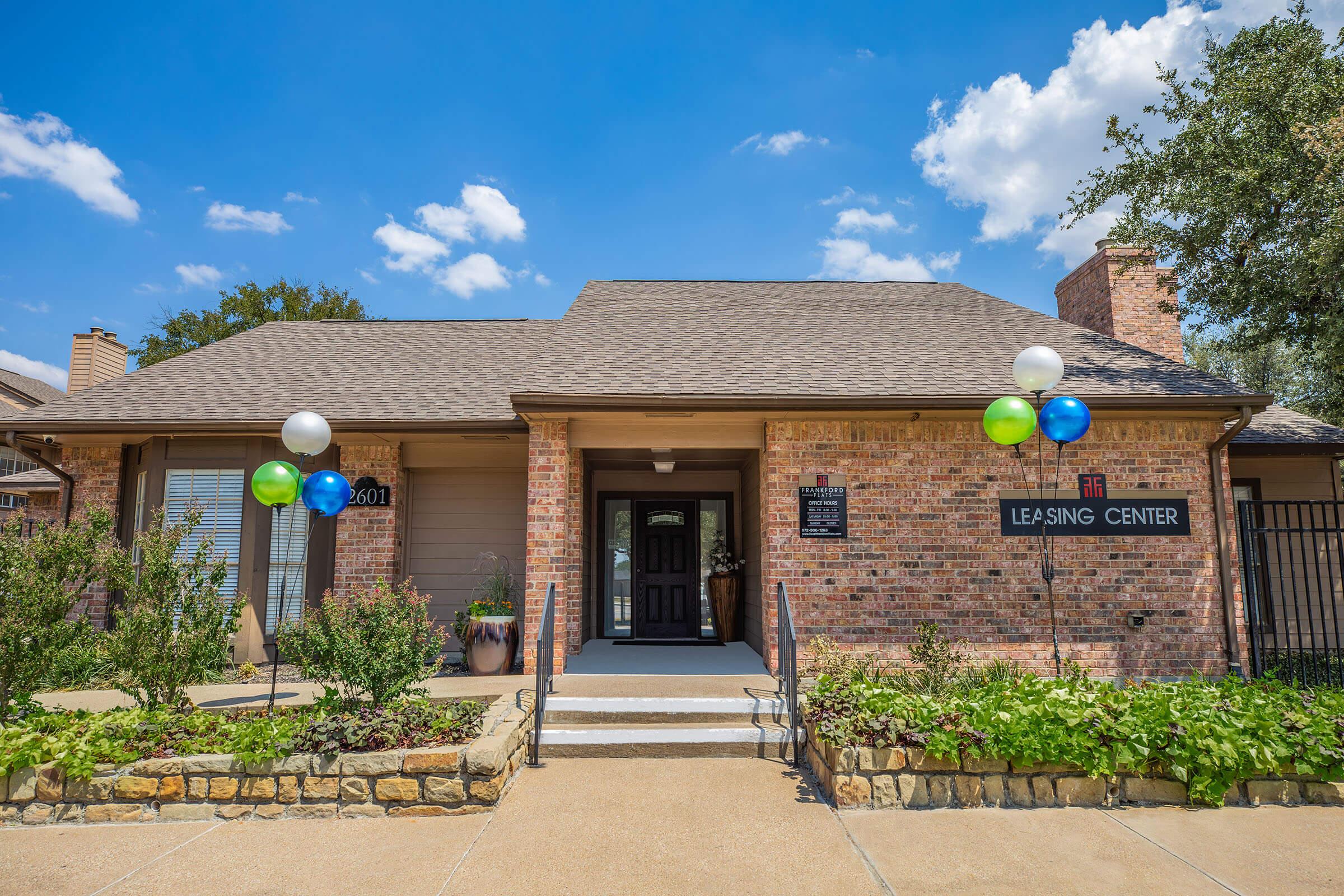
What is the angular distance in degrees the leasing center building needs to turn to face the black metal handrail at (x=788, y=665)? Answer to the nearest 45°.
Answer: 0° — it already faces it

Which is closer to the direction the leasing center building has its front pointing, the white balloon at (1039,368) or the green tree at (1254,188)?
the white balloon

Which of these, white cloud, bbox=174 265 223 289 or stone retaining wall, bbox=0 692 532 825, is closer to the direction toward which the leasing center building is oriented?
the stone retaining wall

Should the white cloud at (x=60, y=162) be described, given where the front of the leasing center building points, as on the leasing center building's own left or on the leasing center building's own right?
on the leasing center building's own right

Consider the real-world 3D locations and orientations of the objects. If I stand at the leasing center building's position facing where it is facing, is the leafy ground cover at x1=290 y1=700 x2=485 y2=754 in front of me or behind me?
in front

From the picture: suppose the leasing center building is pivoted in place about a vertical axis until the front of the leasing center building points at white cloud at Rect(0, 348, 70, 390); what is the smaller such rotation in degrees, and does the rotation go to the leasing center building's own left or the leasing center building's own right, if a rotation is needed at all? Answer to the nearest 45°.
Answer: approximately 135° to the leasing center building's own right

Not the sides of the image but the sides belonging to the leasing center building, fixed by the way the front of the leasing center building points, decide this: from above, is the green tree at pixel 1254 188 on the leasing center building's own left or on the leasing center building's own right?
on the leasing center building's own left

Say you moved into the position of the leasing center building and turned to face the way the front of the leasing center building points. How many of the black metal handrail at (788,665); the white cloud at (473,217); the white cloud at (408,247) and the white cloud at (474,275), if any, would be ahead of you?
1

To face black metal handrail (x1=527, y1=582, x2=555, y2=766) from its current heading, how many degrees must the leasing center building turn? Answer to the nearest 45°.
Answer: approximately 45° to its right

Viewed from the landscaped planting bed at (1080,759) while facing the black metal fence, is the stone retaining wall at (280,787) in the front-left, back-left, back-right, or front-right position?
back-left

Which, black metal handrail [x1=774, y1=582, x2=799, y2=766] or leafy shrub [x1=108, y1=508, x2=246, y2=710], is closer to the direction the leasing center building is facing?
the black metal handrail

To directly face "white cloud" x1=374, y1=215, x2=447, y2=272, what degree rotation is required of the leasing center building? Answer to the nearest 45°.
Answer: approximately 135° to its right

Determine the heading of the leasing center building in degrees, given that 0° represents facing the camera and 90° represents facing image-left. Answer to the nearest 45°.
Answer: approximately 0°
